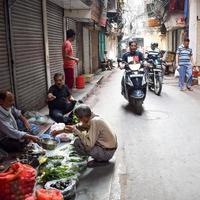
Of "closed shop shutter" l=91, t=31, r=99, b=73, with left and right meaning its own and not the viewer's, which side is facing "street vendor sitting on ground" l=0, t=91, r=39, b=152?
right

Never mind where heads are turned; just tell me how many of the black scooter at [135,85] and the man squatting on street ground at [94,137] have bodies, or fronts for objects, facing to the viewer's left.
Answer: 1

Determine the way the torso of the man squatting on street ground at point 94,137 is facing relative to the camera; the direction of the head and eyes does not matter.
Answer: to the viewer's left

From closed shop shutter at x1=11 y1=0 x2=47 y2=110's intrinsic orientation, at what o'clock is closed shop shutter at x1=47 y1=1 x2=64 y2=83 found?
closed shop shutter at x1=47 y1=1 x2=64 y2=83 is roughly at 8 o'clock from closed shop shutter at x1=11 y1=0 x2=47 y2=110.

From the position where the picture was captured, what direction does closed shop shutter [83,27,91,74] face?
facing to the right of the viewer

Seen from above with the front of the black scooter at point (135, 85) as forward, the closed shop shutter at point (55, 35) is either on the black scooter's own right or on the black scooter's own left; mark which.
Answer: on the black scooter's own right

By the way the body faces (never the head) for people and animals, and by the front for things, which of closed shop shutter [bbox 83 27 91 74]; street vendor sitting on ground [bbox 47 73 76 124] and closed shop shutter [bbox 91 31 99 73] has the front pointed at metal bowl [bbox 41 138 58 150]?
the street vendor sitting on ground

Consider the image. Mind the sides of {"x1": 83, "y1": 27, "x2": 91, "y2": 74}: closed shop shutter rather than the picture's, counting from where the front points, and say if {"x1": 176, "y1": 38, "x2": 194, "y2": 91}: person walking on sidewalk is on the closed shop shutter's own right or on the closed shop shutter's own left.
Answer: on the closed shop shutter's own right

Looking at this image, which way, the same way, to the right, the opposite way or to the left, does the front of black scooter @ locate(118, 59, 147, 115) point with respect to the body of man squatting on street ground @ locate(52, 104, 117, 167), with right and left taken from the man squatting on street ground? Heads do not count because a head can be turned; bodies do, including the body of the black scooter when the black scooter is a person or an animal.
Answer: to the left

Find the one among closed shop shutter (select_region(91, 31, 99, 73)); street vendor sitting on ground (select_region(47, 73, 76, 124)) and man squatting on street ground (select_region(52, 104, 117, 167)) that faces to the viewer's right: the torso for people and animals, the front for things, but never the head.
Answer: the closed shop shutter

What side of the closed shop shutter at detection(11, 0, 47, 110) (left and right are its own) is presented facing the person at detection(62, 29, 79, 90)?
left

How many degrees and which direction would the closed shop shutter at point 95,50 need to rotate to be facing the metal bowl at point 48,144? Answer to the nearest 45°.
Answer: approximately 90° to its right
